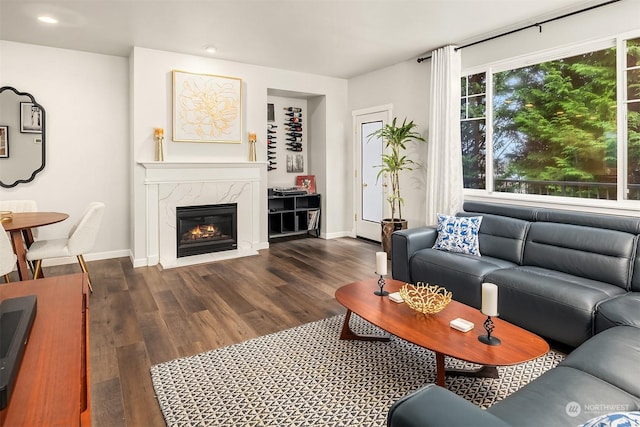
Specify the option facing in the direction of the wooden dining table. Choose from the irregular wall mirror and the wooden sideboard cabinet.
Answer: the irregular wall mirror

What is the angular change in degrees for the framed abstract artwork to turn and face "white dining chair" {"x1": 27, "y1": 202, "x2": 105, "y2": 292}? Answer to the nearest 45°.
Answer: approximately 90° to its right

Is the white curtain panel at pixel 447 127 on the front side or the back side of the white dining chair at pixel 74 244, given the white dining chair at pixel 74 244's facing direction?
on the back side

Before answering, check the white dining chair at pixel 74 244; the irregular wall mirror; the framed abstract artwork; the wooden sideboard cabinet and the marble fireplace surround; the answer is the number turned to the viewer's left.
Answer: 1

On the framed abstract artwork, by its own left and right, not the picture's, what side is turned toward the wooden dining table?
right

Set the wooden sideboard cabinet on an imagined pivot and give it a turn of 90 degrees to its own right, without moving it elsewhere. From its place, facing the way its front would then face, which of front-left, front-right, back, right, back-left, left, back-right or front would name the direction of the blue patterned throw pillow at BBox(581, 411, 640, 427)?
front-left

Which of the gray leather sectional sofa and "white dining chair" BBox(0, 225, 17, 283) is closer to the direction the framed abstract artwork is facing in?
the gray leather sectional sofa

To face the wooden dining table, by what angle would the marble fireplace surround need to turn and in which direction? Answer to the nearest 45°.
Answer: approximately 90° to its right

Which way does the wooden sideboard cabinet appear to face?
to the viewer's right

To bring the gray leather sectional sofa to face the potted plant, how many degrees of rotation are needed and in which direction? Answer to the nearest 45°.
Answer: approximately 90° to its right

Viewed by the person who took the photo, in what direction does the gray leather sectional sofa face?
facing the viewer and to the left of the viewer

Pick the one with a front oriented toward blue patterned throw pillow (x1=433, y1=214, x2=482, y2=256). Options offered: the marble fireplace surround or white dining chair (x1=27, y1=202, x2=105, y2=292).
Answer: the marble fireplace surround

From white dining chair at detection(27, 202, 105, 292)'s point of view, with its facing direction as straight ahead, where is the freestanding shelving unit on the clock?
The freestanding shelving unit is roughly at 5 o'clock from the white dining chair.

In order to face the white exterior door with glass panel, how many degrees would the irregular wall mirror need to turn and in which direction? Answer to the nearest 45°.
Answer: approximately 90° to its left

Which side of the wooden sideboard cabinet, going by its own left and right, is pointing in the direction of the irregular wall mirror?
left

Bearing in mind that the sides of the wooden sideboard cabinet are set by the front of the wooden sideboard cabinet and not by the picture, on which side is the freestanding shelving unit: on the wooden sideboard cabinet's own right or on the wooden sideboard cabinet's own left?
on the wooden sideboard cabinet's own left

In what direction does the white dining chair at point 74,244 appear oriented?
to the viewer's left

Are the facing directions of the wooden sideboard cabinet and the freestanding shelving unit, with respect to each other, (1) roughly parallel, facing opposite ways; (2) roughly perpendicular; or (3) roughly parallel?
roughly perpendicular
